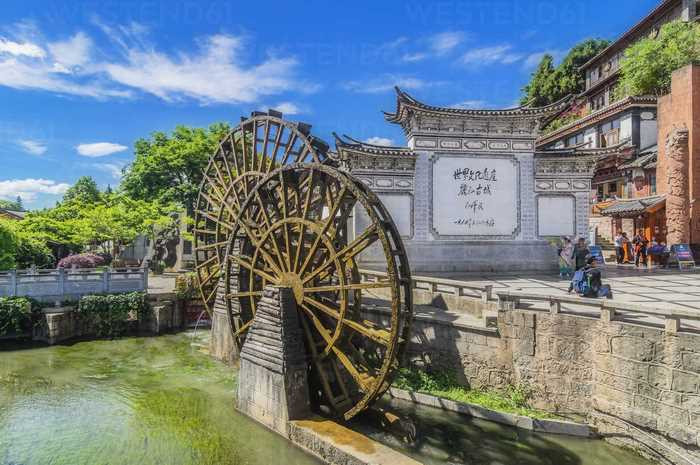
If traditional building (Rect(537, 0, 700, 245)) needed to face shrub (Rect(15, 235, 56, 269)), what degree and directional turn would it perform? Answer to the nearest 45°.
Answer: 0° — it already faces it

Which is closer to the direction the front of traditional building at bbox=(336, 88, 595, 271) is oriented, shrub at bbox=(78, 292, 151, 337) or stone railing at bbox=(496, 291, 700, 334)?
the stone railing

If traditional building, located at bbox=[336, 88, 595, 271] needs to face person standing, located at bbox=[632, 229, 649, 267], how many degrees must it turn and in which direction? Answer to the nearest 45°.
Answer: approximately 135° to its left

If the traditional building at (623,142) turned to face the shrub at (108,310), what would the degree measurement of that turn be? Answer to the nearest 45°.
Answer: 0° — it already faces it

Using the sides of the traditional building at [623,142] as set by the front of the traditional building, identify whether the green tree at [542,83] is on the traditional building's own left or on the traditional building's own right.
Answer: on the traditional building's own right

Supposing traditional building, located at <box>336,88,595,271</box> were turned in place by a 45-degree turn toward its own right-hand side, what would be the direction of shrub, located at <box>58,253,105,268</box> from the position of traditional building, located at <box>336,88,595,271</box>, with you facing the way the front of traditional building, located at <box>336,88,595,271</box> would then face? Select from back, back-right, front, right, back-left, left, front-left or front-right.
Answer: front-right

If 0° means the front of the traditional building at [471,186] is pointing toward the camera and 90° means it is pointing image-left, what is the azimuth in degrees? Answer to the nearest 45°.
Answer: approximately 0°

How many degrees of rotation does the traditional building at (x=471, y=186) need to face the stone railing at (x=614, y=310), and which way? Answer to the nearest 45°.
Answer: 0° — it already faces it

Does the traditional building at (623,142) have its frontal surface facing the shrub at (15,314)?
yes

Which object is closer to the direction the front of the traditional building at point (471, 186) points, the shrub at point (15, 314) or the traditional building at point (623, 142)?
the shrub

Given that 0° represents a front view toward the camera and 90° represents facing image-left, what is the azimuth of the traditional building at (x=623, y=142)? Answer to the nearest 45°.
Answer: approximately 45°
